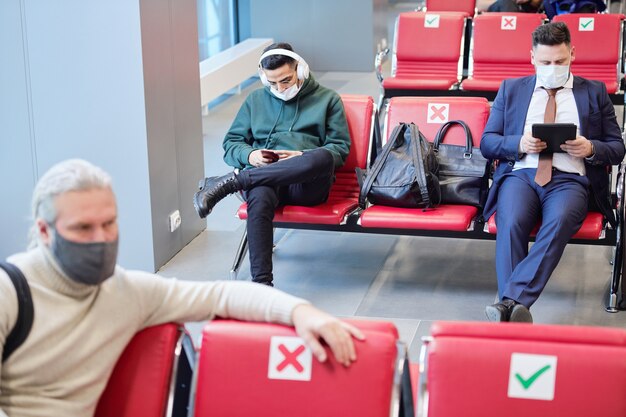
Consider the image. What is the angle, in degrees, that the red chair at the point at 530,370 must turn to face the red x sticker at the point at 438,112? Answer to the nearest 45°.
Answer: approximately 180°

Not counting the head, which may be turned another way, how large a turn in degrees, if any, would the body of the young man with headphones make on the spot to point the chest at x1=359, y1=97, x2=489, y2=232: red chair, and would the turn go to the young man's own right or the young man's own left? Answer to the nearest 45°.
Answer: approximately 135° to the young man's own left

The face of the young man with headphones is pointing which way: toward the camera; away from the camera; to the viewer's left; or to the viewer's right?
toward the camera

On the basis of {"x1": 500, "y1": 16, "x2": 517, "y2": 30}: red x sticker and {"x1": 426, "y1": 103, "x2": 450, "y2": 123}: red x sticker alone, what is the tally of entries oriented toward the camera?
2

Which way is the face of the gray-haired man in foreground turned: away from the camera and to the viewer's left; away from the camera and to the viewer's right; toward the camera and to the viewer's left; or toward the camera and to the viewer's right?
toward the camera and to the viewer's right

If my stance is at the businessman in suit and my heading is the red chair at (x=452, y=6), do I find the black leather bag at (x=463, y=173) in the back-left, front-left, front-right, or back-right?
front-left

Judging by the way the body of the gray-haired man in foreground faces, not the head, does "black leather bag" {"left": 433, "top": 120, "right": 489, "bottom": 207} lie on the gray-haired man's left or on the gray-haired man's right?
on the gray-haired man's left

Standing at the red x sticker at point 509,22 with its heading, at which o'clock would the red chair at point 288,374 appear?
The red chair is roughly at 12 o'clock from the red x sticker.

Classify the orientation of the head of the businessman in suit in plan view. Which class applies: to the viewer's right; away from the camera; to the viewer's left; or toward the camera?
toward the camera

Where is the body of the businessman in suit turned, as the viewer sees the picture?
toward the camera

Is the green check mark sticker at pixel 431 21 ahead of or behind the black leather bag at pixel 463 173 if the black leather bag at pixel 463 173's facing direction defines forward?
behind

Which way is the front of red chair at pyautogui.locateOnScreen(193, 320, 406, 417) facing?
toward the camera

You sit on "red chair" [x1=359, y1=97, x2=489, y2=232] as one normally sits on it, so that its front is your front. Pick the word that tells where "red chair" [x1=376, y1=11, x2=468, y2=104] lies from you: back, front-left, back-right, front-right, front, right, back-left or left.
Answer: back

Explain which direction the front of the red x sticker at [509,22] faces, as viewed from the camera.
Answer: facing the viewer

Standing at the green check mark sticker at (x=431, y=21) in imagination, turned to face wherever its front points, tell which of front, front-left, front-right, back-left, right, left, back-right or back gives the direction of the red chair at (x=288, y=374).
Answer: front
